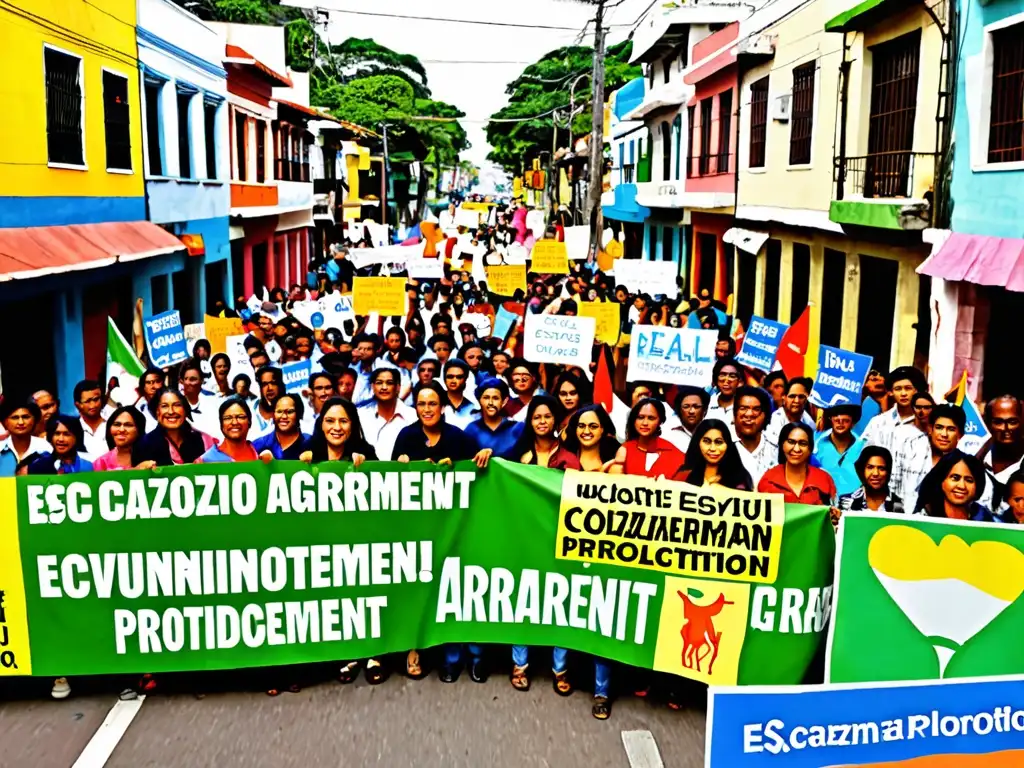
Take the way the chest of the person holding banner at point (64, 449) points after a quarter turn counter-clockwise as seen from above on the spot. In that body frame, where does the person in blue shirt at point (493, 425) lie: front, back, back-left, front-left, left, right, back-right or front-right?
front

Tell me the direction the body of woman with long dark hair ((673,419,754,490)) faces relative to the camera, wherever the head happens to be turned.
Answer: toward the camera

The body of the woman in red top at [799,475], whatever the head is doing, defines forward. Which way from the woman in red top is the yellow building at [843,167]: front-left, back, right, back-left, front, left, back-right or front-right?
back

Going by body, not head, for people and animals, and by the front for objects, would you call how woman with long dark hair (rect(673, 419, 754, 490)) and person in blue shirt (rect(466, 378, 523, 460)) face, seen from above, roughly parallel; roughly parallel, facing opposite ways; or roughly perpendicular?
roughly parallel

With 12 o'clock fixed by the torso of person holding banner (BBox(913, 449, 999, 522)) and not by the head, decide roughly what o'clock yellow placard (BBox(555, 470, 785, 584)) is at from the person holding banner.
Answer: The yellow placard is roughly at 2 o'clock from the person holding banner.

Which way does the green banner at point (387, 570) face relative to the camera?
toward the camera

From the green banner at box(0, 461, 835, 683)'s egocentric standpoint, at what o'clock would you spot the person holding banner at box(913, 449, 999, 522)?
The person holding banner is roughly at 9 o'clock from the green banner.

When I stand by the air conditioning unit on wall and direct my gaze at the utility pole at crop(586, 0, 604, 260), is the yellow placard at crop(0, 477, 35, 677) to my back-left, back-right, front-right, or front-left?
back-left

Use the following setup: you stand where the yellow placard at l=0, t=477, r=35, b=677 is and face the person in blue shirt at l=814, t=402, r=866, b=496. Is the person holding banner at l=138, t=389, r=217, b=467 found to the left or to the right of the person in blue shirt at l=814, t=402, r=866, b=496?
left

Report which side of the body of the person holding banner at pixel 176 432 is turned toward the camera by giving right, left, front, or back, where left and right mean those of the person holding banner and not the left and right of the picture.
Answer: front

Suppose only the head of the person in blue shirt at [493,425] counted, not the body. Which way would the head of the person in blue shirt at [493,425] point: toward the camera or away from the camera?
toward the camera

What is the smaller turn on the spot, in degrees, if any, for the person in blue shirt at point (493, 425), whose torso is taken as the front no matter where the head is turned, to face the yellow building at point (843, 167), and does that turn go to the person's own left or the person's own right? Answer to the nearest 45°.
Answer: approximately 135° to the person's own left

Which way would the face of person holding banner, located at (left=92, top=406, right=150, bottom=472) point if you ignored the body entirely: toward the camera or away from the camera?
toward the camera
